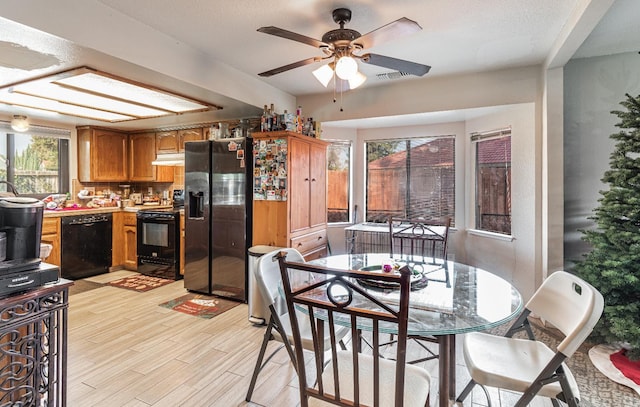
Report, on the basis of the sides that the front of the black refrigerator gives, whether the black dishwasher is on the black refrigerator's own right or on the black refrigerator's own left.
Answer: on the black refrigerator's own right

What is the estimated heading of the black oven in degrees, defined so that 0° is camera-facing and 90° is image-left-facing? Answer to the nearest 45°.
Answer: approximately 45°

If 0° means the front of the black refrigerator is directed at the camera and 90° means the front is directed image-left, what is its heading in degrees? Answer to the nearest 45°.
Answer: approximately 45°

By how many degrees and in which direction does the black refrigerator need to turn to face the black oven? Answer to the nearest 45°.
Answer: approximately 90° to its right
